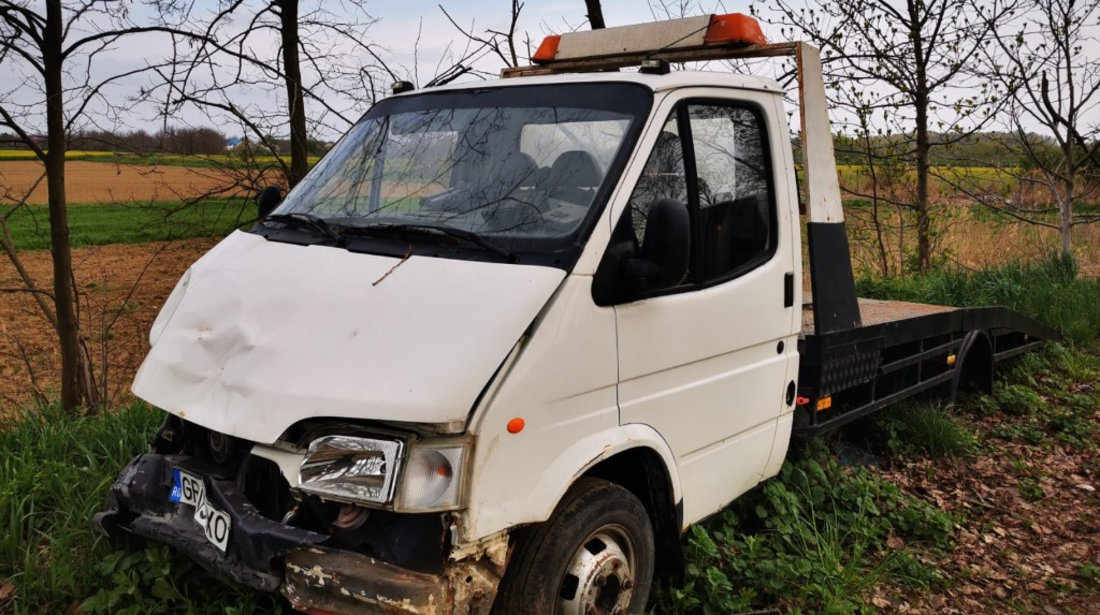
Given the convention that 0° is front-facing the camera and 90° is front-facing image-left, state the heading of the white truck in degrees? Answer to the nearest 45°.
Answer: approximately 45°
